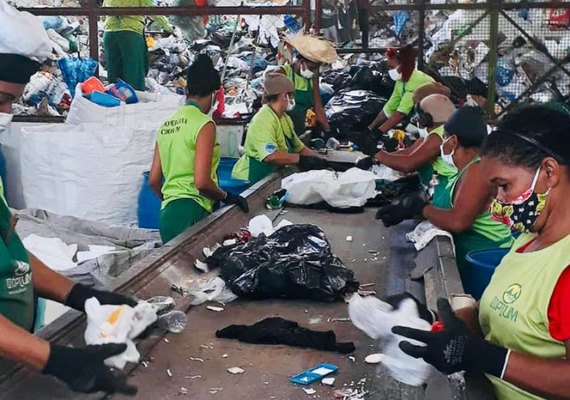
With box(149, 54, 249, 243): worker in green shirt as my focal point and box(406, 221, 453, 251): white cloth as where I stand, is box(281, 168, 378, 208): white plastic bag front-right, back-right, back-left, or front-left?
front-right

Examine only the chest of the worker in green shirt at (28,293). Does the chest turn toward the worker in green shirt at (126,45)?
no

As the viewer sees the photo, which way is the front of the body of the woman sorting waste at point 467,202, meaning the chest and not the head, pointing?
to the viewer's left

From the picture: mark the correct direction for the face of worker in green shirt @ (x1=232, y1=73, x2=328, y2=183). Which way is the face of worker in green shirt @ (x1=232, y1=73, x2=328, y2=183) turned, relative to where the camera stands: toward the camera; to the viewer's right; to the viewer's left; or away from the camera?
to the viewer's right

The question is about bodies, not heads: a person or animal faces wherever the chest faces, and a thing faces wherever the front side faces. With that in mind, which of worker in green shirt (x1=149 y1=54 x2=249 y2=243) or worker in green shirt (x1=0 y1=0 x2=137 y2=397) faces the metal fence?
worker in green shirt (x1=149 y1=54 x2=249 y2=243)

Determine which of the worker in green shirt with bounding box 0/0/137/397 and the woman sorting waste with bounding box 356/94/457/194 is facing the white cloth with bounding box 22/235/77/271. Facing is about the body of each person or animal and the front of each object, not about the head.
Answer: the woman sorting waste

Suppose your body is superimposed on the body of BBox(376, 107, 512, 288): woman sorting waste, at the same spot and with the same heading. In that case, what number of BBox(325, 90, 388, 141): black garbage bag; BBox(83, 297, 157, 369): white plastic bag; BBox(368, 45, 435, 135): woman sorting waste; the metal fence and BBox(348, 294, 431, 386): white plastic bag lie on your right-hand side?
3

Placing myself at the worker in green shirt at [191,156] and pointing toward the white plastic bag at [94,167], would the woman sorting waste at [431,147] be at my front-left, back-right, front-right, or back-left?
back-right

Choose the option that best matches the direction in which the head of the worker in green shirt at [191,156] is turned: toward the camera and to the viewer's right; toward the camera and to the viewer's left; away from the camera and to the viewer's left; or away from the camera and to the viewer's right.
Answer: away from the camera and to the viewer's right

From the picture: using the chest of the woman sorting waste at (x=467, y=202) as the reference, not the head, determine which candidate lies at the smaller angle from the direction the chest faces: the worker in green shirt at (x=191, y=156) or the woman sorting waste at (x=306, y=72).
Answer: the worker in green shirt

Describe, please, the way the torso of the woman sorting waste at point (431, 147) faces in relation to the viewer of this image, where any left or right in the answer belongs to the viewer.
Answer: facing to the left of the viewer

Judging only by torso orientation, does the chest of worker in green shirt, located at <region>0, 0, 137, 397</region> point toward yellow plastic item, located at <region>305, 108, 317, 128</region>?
no

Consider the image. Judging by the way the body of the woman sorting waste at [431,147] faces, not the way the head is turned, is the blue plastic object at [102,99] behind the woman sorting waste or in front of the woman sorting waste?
in front

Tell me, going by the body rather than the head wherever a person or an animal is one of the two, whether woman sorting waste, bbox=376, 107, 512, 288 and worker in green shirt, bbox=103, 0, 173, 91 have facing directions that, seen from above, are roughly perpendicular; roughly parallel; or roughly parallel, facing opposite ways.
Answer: roughly perpendicular

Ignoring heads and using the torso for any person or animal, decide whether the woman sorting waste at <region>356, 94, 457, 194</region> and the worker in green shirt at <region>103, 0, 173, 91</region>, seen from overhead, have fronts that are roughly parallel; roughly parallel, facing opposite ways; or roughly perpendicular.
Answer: roughly perpendicular

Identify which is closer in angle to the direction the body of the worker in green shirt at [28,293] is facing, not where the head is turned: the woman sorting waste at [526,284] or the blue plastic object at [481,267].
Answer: the woman sorting waste

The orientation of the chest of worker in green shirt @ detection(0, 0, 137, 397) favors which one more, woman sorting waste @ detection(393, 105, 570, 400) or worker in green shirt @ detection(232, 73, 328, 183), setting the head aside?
the woman sorting waste
